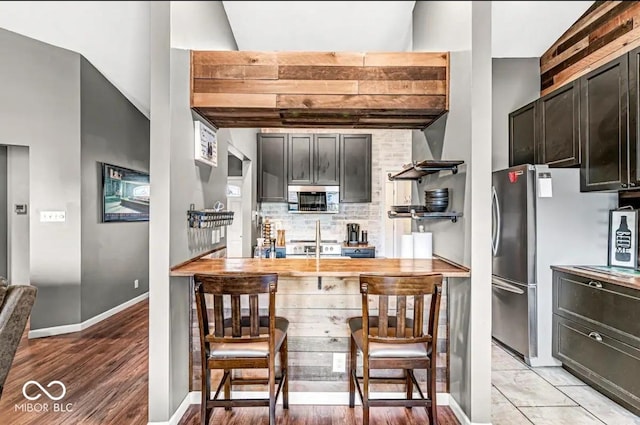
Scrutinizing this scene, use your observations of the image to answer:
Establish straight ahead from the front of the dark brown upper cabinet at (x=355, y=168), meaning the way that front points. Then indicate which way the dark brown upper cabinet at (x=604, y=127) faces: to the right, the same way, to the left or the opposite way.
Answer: to the right

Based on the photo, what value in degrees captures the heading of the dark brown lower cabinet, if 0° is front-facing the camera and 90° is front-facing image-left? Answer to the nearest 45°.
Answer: approximately 45°

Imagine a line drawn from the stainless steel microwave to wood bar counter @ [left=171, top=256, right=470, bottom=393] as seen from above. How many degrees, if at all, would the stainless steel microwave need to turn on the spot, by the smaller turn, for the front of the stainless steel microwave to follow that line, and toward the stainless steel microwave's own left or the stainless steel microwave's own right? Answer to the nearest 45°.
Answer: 0° — it already faces it

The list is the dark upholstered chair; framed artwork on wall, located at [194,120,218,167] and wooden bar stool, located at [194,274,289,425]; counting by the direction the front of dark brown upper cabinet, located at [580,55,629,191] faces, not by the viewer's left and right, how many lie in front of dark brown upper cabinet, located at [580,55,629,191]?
3

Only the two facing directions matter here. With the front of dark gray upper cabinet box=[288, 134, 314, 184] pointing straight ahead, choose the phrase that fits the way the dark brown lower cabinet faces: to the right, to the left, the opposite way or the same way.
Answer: to the right

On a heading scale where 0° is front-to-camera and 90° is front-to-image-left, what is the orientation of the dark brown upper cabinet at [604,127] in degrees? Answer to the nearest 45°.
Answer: approximately 45°

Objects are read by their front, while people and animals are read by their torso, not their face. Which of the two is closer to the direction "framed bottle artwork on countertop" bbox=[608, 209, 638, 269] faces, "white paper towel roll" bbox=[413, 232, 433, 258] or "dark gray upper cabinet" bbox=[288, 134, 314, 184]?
the white paper towel roll
